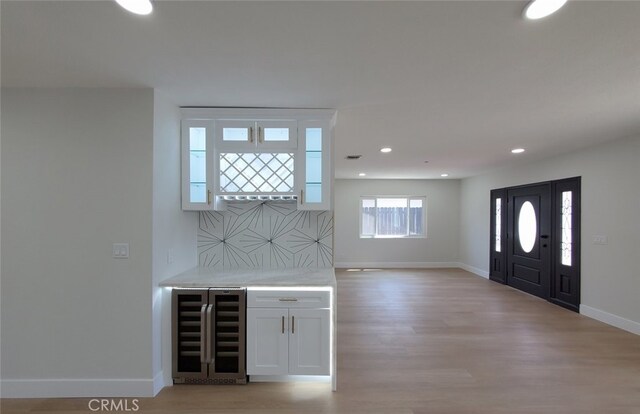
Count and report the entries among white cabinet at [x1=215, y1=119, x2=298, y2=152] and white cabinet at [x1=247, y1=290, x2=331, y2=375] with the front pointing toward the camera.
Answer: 2

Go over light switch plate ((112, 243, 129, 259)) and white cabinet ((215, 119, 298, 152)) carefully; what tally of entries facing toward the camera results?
2

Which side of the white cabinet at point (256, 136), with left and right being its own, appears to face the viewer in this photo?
front

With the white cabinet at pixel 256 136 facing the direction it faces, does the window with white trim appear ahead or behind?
behind

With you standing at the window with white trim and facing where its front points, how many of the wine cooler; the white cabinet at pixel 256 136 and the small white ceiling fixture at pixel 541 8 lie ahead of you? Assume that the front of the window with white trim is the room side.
3

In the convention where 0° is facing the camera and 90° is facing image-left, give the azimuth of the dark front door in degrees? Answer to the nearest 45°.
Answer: approximately 45°

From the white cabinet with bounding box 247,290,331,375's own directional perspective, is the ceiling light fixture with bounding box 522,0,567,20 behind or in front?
in front

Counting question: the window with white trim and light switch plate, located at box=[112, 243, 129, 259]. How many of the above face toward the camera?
2

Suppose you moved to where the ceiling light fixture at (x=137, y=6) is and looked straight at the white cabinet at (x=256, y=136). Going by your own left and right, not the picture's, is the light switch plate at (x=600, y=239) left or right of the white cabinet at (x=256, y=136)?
right

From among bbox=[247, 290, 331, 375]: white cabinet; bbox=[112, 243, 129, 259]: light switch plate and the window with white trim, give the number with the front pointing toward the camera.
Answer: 3

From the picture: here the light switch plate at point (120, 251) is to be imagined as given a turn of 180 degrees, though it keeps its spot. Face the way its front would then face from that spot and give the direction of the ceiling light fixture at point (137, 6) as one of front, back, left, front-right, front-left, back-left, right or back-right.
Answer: back

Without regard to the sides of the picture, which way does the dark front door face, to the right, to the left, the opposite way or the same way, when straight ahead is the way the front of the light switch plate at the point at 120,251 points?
to the right

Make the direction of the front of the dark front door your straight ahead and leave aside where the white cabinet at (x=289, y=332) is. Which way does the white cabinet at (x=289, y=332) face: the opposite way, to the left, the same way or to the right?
to the left

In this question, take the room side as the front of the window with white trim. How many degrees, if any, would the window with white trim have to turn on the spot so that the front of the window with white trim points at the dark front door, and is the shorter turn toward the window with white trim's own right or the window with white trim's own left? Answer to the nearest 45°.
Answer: approximately 45° to the window with white trim's own left

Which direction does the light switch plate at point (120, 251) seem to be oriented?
toward the camera

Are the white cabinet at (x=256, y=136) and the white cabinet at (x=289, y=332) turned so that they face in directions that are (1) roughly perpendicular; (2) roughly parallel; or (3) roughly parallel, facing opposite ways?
roughly parallel
